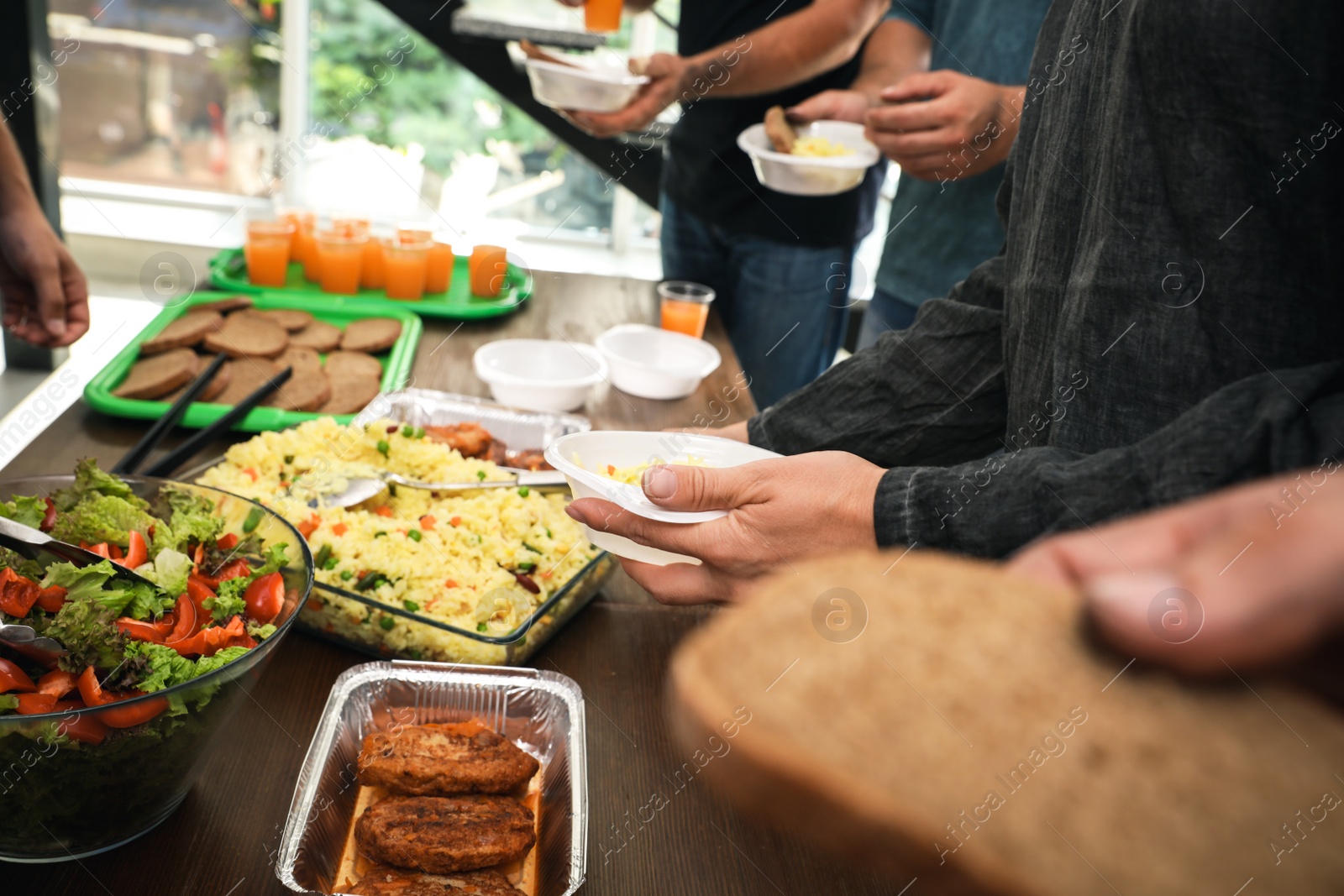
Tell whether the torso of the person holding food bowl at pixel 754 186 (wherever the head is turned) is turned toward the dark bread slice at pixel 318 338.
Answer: yes

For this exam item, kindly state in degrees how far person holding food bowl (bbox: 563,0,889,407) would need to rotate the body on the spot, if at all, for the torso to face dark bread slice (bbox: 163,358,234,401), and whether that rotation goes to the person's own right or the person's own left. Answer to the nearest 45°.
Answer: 0° — they already face it

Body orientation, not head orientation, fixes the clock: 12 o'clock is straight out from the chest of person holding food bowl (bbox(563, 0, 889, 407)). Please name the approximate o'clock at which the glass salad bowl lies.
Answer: The glass salad bowl is roughly at 11 o'clock from the person holding food bowl.

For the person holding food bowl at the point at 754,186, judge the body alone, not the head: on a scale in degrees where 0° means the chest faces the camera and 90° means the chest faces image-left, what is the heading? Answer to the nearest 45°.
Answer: approximately 45°

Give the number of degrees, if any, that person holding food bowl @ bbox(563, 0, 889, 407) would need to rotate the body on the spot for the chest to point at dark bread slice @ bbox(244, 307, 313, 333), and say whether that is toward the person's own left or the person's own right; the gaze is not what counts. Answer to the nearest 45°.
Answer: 0° — they already face it

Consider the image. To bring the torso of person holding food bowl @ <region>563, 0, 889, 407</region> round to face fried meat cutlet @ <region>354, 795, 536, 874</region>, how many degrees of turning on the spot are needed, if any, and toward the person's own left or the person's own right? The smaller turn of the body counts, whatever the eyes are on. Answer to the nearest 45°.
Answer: approximately 45° to the person's own left
